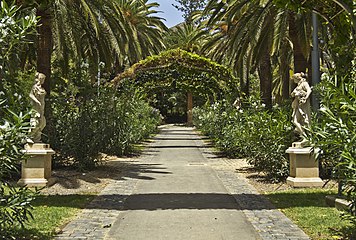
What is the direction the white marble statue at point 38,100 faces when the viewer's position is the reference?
facing the viewer and to the right of the viewer

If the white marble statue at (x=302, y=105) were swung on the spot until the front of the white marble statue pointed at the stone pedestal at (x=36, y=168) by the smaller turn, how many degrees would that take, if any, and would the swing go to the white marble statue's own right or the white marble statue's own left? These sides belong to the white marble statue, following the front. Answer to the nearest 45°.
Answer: approximately 45° to the white marble statue's own right

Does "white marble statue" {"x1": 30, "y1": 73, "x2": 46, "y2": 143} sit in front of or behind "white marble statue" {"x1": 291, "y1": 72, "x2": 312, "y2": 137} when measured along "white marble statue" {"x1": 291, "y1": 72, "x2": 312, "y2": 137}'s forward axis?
in front

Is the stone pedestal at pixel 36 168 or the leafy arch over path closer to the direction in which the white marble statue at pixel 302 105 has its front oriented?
the stone pedestal

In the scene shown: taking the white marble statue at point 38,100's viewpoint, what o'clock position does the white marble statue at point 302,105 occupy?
the white marble statue at point 302,105 is roughly at 11 o'clock from the white marble statue at point 38,100.

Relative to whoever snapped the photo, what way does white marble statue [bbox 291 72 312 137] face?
facing the viewer and to the left of the viewer

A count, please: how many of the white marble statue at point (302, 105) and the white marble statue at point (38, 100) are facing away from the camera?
0

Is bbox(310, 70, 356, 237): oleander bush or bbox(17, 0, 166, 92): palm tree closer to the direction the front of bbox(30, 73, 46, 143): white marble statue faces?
the oleander bush

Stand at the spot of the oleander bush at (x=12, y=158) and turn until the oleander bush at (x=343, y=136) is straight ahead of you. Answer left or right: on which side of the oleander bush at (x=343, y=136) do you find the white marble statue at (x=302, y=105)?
left

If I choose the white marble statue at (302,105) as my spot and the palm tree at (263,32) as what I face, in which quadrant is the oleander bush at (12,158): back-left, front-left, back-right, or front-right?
back-left

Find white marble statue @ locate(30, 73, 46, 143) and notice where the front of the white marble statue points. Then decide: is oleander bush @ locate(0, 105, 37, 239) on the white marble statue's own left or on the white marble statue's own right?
on the white marble statue's own right
